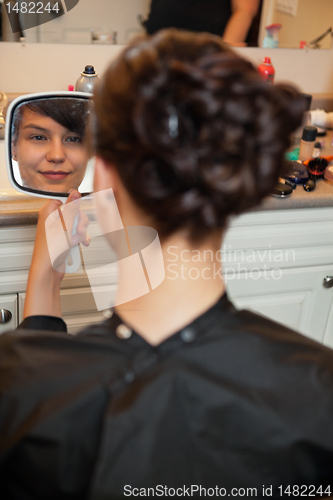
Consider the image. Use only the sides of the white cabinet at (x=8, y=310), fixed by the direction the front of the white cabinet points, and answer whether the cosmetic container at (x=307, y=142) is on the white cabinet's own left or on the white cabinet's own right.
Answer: on the white cabinet's own left

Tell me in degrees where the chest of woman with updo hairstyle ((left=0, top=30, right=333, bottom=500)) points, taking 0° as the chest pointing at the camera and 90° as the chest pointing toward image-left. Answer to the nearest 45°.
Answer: approximately 180°

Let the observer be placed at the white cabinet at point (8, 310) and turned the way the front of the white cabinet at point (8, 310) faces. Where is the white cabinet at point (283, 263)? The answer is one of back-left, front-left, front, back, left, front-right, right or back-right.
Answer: left

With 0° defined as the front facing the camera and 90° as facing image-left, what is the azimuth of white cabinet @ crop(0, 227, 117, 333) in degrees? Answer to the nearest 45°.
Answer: approximately 0°

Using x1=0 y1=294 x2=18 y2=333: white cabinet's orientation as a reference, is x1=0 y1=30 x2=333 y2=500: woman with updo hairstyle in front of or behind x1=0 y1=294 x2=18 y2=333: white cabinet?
in front

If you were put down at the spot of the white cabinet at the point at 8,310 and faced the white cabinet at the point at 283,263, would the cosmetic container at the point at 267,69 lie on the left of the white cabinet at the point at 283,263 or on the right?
left

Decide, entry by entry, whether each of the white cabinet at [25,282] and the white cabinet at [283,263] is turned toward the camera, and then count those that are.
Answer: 2

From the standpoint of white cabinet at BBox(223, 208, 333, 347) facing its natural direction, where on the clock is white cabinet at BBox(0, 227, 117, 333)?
white cabinet at BBox(0, 227, 117, 333) is roughly at 2 o'clock from white cabinet at BBox(223, 208, 333, 347).
